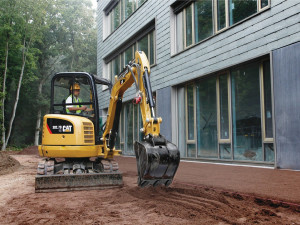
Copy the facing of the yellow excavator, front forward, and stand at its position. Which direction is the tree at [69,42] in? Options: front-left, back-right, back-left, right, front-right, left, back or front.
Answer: back-left

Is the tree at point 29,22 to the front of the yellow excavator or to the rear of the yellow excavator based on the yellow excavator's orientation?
to the rear

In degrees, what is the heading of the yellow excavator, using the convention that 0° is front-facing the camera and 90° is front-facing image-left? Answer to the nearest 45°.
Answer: approximately 315°
